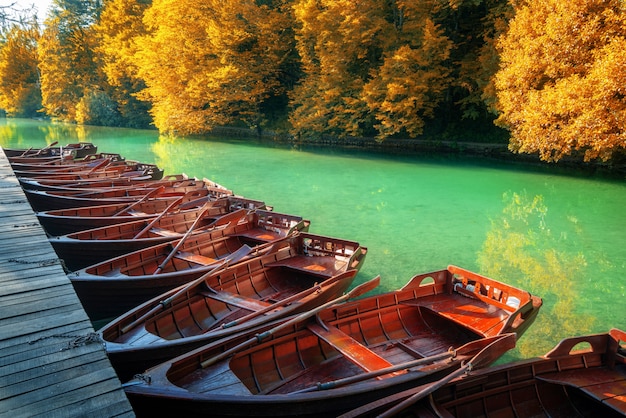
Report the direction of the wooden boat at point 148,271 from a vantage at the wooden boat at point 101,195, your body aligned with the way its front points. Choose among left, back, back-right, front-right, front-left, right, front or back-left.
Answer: left

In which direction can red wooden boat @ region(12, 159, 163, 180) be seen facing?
to the viewer's left

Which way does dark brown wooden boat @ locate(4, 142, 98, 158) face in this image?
to the viewer's left

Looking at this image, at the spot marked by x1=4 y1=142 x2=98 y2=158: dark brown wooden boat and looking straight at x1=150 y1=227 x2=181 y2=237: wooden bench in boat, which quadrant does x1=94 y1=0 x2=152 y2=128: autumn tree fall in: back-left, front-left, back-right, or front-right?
back-left

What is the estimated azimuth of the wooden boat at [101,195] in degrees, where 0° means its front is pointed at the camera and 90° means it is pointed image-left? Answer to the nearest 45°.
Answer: approximately 90°

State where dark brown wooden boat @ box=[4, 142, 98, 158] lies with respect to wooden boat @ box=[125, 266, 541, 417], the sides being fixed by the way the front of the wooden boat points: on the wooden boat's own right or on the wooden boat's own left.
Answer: on the wooden boat's own right

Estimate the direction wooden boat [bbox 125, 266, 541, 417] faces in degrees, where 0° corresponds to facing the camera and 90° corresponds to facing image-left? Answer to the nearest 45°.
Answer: approximately 45°
